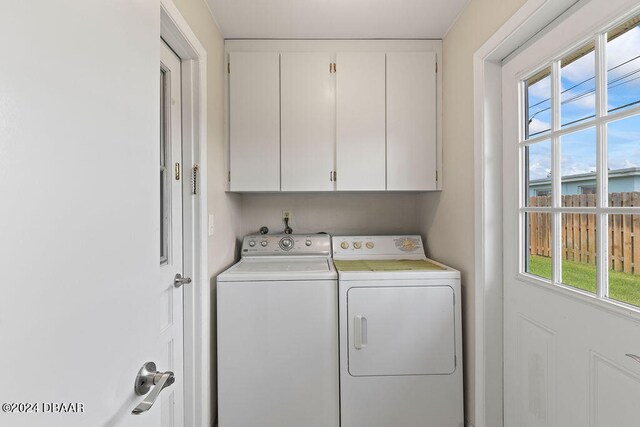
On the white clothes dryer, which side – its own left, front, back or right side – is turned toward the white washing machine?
right

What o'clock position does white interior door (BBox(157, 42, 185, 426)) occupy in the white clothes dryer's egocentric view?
The white interior door is roughly at 2 o'clock from the white clothes dryer.

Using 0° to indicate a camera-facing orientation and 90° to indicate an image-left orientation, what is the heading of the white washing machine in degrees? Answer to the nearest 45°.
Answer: approximately 0°

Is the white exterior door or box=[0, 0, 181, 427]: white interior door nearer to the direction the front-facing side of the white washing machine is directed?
the white interior door

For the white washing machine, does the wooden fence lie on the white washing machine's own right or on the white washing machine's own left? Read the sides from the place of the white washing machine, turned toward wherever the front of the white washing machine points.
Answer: on the white washing machine's own left

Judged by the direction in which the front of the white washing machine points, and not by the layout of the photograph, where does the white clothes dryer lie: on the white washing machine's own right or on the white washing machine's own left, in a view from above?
on the white washing machine's own left

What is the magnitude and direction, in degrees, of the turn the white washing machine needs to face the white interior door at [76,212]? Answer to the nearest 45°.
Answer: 0° — it already faces it

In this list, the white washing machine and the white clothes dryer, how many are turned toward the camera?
2

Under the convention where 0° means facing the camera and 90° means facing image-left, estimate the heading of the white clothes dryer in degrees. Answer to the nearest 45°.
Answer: approximately 0°
